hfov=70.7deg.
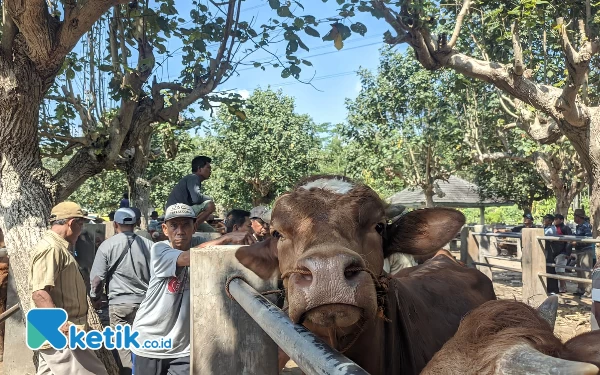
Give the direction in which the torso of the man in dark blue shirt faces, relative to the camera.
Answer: to the viewer's right

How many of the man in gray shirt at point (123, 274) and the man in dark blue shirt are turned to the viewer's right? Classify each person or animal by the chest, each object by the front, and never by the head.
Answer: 1

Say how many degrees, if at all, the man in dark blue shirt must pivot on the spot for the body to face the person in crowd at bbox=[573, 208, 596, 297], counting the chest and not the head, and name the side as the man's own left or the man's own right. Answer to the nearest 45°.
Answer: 0° — they already face them

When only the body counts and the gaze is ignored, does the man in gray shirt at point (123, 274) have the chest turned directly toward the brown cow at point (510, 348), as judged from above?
no

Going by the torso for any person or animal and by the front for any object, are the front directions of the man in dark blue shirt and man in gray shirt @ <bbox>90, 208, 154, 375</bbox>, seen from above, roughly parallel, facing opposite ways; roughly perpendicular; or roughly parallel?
roughly perpendicular

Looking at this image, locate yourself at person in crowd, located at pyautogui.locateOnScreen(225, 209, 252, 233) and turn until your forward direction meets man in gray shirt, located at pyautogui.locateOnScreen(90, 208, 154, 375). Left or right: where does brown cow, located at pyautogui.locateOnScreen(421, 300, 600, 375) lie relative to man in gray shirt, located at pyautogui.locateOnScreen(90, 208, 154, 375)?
left

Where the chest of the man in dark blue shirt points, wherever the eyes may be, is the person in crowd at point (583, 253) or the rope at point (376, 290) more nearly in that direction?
the person in crowd

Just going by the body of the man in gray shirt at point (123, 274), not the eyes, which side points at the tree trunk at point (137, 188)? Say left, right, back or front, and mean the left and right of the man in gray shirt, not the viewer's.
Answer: front

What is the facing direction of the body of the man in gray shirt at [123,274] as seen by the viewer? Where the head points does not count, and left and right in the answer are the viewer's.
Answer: facing away from the viewer

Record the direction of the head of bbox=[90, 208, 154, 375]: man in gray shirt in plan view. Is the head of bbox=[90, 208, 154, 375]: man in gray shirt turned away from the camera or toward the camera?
away from the camera

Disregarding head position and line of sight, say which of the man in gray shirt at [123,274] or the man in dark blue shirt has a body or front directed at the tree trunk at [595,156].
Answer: the man in dark blue shirt

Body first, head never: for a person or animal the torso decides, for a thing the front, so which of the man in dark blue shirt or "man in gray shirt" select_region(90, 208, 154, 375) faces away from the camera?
the man in gray shirt
